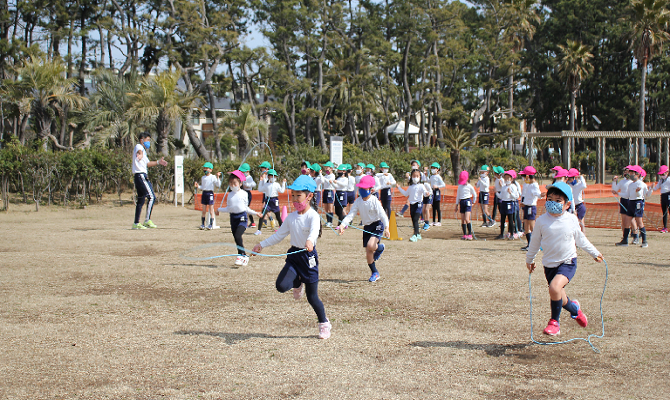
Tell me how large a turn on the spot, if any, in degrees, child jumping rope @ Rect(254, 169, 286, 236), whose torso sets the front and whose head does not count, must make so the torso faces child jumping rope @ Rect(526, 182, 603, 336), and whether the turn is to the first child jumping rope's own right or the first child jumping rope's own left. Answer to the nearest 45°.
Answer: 0° — they already face them

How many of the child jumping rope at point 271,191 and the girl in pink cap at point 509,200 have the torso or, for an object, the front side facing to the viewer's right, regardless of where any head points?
0

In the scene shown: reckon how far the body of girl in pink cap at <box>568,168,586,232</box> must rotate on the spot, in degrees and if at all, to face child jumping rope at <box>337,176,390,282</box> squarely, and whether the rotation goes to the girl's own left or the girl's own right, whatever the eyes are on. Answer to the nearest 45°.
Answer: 0° — they already face them

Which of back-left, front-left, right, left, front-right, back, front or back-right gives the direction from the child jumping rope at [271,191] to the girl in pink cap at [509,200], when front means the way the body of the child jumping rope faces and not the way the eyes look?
left

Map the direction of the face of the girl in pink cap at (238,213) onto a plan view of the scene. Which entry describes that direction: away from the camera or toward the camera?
toward the camera

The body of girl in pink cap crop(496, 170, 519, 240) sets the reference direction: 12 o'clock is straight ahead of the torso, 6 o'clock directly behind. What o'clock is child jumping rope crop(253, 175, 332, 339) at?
The child jumping rope is roughly at 11 o'clock from the girl in pink cap.

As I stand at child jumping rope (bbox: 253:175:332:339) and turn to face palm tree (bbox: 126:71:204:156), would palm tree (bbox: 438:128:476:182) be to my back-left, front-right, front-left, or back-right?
front-right

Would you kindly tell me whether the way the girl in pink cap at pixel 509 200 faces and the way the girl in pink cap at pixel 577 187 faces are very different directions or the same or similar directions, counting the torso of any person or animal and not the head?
same or similar directions

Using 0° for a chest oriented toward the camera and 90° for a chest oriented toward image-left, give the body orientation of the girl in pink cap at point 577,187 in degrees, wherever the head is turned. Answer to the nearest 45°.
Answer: approximately 45°

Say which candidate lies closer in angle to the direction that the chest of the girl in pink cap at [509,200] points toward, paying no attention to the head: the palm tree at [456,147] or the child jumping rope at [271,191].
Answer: the child jumping rope

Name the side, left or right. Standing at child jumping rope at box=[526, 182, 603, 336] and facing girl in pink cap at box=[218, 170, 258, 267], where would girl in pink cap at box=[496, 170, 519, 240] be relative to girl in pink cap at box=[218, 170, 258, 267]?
right

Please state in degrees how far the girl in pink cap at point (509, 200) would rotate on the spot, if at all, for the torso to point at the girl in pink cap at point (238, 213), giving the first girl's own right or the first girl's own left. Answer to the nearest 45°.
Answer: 0° — they already face them

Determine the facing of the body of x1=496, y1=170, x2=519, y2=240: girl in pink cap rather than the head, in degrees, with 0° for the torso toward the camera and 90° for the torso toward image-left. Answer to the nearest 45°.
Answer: approximately 45°

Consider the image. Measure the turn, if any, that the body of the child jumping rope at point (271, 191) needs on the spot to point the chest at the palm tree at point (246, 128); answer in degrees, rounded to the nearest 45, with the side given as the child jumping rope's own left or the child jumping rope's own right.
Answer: approximately 180°

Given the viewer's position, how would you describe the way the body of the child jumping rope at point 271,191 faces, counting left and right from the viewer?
facing the viewer

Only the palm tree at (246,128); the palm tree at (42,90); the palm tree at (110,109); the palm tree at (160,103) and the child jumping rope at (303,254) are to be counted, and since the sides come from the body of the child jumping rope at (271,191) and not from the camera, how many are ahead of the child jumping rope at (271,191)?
1
